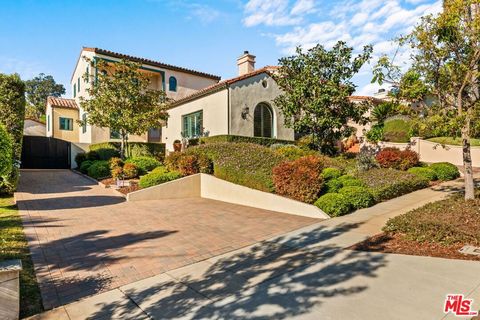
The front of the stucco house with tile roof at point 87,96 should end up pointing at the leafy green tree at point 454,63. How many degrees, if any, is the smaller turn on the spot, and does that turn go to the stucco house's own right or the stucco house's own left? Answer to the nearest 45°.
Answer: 0° — it already faces it

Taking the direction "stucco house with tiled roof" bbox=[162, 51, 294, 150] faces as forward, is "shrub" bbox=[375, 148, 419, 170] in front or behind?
in front

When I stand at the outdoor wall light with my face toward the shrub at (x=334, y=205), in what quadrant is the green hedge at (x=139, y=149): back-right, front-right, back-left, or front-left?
back-right

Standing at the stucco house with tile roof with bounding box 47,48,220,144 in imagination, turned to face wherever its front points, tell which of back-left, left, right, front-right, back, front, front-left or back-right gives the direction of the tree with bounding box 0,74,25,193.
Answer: front-right

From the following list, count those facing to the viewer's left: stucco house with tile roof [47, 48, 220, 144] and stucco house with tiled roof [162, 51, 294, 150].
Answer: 0

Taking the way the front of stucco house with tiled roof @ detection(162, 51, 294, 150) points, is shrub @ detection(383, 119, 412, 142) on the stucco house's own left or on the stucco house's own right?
on the stucco house's own left

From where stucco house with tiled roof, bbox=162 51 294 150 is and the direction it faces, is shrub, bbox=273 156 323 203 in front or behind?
in front

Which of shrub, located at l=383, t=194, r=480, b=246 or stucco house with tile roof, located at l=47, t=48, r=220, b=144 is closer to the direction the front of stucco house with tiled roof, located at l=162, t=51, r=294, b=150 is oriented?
the shrub

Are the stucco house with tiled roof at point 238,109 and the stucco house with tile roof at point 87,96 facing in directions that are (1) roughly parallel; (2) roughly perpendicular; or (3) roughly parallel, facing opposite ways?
roughly parallel

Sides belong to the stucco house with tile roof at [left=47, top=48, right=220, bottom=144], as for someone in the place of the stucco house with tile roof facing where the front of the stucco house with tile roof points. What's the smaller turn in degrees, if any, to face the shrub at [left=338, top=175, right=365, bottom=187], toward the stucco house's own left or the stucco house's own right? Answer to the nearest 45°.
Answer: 0° — it already faces it

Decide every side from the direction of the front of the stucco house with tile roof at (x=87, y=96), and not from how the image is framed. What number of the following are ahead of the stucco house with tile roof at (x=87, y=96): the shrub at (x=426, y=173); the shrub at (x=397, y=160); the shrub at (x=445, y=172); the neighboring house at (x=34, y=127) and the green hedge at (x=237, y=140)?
4

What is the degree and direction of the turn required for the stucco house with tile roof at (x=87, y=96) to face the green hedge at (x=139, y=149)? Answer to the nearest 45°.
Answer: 0° — it already faces it

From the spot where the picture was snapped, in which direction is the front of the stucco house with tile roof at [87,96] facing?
facing the viewer and to the right of the viewer

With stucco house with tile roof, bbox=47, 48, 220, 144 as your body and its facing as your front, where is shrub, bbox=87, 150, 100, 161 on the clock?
The shrub is roughly at 1 o'clock from the stucco house with tile roof.
